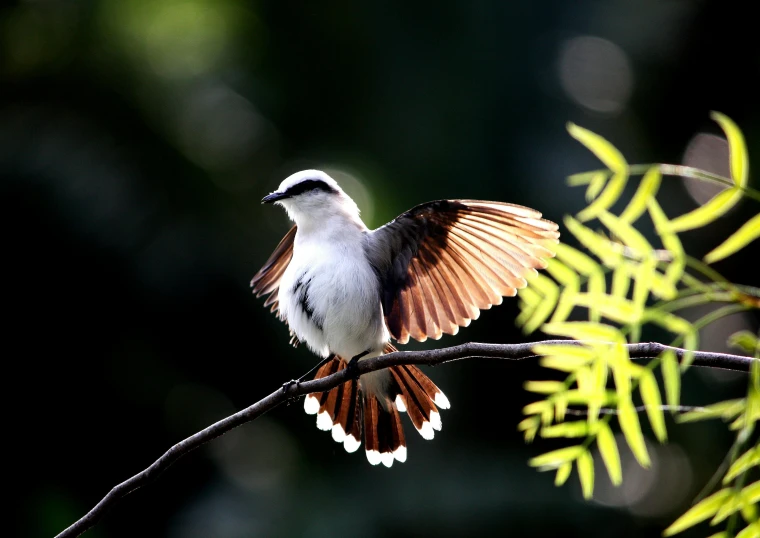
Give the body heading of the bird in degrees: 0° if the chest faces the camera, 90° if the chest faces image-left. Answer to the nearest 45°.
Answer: approximately 45°

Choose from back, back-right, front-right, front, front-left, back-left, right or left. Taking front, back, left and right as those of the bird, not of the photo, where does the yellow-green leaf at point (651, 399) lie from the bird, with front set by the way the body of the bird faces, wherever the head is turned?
front-left

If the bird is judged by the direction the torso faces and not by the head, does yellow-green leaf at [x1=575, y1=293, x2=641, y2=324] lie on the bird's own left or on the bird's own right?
on the bird's own left

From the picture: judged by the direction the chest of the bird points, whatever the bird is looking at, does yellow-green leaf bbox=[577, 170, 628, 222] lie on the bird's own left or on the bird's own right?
on the bird's own left
